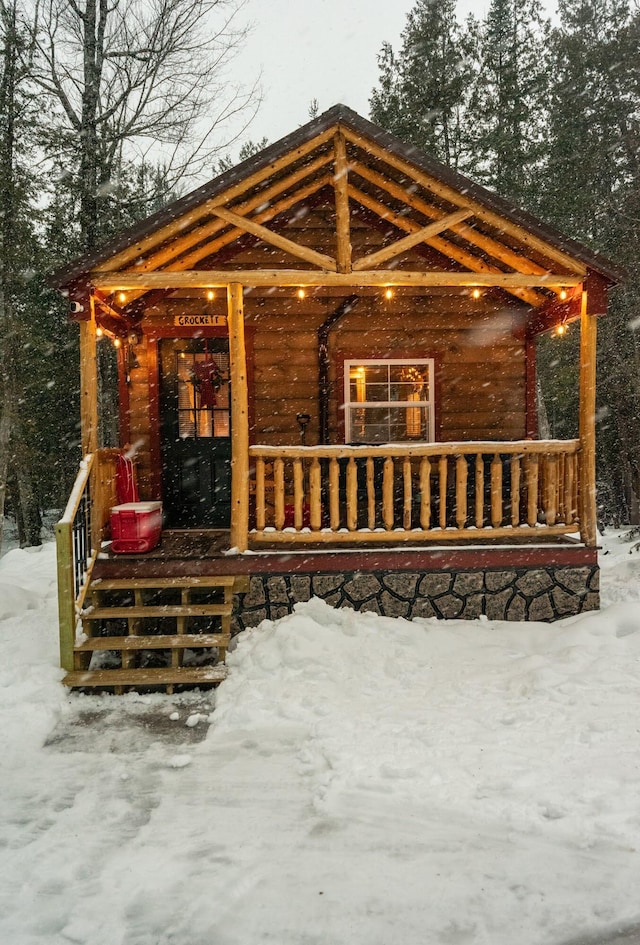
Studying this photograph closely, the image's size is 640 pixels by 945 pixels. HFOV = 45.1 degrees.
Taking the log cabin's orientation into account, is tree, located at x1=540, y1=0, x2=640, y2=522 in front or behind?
behind

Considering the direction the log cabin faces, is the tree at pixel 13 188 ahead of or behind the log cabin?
behind

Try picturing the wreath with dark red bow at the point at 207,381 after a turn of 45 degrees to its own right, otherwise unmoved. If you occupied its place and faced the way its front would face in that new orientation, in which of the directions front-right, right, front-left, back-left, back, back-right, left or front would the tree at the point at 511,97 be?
back

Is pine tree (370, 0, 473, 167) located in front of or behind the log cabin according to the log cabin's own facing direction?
behind

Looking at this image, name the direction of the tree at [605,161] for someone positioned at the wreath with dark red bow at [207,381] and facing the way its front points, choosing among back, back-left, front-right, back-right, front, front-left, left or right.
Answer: back-left

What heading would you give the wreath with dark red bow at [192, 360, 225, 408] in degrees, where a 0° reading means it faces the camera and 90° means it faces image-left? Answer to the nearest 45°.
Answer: approximately 0°

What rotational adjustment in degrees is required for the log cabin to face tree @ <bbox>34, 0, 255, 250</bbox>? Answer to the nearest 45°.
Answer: approximately 135° to its right

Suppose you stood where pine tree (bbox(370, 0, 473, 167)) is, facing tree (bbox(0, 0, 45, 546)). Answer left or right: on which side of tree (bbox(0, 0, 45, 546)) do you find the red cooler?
left

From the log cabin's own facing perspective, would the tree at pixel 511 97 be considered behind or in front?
behind
